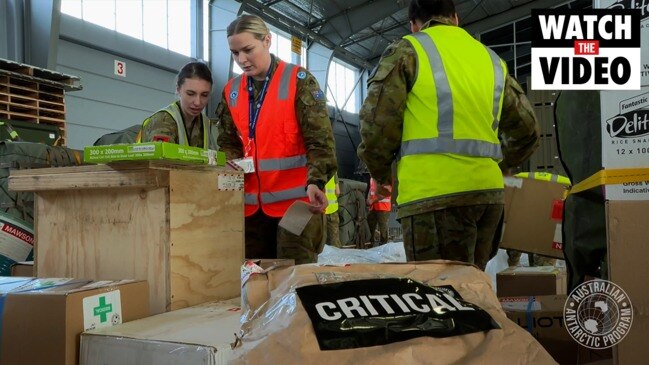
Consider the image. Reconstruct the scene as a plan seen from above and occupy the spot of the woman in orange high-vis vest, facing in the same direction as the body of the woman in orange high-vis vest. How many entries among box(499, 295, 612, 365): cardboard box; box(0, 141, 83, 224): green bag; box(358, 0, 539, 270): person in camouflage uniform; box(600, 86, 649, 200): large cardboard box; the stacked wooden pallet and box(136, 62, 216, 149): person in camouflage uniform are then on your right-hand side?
3

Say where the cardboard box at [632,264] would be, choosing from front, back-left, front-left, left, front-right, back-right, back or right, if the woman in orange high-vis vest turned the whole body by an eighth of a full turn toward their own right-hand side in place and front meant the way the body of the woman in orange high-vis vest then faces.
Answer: back-left

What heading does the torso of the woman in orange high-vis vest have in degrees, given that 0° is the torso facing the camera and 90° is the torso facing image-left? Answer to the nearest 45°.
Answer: approximately 45°

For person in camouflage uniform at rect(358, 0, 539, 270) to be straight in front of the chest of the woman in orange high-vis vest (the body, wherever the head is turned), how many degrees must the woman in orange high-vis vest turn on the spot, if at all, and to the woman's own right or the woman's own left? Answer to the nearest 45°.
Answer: approximately 90° to the woman's own left

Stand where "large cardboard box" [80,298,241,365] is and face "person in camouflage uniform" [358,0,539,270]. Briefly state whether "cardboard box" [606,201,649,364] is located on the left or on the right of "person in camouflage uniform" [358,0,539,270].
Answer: right

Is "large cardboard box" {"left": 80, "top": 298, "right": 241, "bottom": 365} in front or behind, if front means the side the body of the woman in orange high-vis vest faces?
in front

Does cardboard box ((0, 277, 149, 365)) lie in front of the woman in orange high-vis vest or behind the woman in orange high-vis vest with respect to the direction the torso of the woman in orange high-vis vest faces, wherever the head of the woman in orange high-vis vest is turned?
in front

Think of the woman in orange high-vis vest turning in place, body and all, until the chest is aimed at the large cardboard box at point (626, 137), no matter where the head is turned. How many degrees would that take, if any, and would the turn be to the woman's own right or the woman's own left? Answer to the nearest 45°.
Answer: approximately 90° to the woman's own left

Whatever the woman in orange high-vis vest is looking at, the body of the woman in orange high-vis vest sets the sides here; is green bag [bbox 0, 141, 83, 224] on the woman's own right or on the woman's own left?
on the woman's own right
